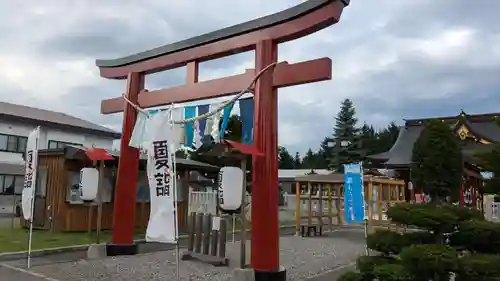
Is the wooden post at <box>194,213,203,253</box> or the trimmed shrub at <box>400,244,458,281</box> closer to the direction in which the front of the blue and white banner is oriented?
the trimmed shrub

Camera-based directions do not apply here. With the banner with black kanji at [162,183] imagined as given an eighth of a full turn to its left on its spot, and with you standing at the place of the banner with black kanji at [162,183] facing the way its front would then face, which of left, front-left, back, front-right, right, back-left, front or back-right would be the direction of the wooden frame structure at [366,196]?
left

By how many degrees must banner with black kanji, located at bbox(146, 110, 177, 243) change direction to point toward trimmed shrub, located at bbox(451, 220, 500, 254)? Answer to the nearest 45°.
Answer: approximately 45° to its left

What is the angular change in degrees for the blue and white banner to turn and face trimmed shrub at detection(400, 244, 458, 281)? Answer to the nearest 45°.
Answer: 0° — it already faces it

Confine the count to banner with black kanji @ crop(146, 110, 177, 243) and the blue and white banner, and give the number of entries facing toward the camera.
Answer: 2

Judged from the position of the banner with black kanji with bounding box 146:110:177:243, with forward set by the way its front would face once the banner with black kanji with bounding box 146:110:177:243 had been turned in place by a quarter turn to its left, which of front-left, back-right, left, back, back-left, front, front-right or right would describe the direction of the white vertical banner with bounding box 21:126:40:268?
back-left

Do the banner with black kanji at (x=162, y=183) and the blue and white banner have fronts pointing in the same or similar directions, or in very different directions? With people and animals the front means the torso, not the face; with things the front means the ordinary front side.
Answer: same or similar directions

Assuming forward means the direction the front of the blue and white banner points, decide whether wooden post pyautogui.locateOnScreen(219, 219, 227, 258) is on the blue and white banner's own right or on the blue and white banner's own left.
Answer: on the blue and white banner's own right

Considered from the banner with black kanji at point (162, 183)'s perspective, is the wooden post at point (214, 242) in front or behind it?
behind

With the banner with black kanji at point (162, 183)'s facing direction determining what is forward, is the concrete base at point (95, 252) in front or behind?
behind

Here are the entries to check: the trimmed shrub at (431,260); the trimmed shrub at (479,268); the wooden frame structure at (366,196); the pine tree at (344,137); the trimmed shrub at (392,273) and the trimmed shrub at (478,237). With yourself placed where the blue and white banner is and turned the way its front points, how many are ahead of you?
4

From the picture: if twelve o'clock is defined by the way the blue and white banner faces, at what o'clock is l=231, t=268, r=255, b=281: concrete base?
The concrete base is roughly at 1 o'clock from the blue and white banner.

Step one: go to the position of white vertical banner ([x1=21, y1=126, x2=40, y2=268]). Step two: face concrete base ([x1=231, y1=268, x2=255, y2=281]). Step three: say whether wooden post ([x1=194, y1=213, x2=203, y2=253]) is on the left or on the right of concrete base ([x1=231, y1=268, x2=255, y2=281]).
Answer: left

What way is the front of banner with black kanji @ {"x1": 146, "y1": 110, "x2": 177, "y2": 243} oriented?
toward the camera

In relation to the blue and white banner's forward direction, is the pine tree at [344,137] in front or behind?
behind

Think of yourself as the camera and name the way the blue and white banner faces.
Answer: facing the viewer
